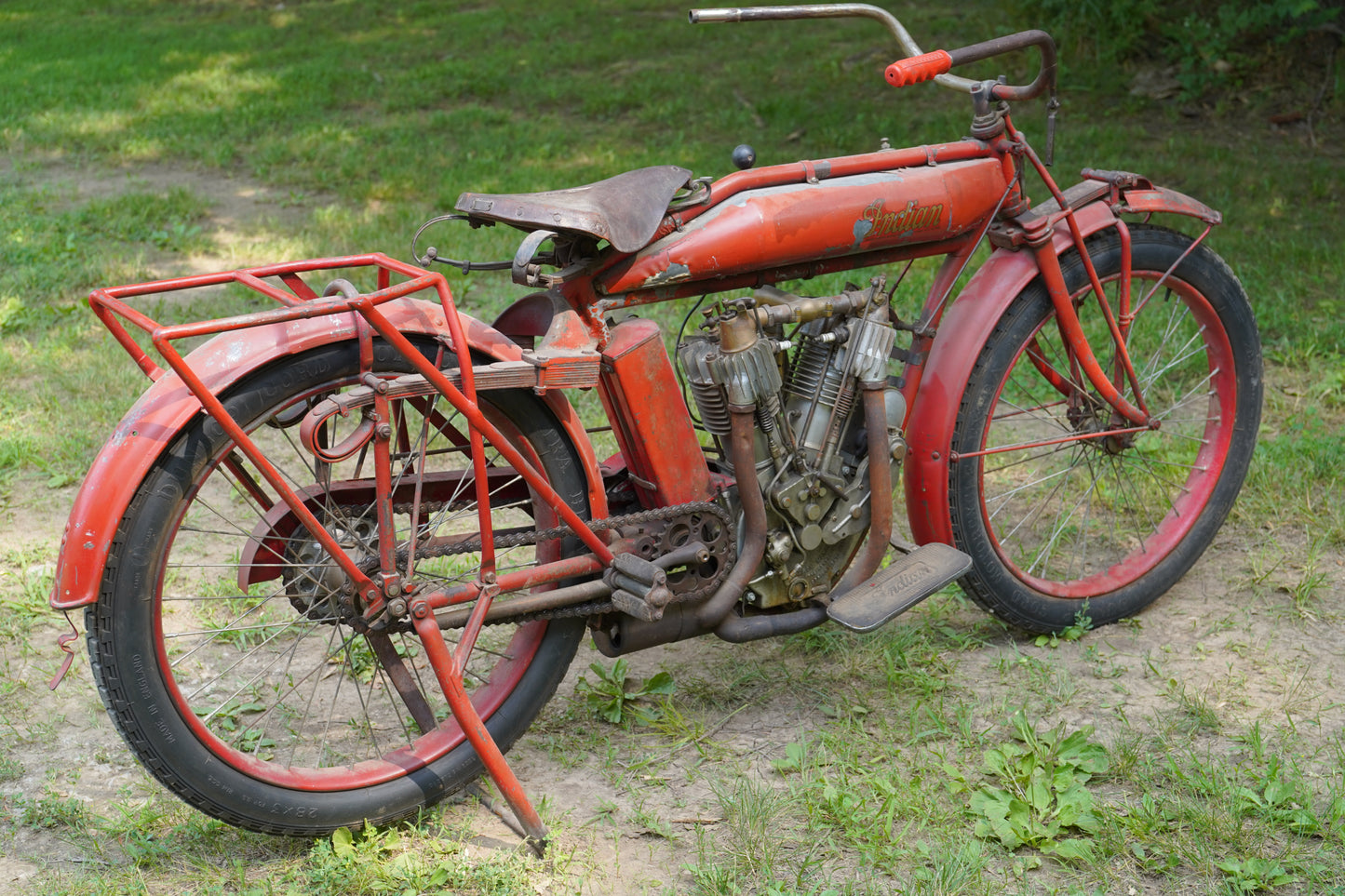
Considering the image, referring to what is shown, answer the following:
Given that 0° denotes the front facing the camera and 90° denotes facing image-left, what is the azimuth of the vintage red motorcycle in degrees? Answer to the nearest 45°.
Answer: approximately 225°
